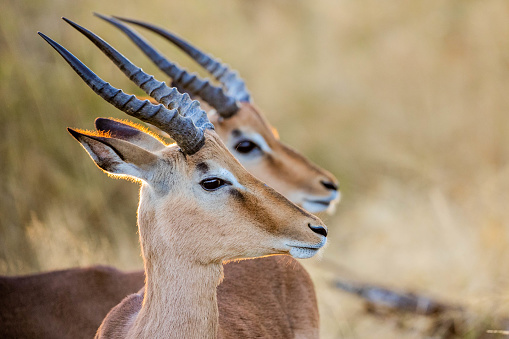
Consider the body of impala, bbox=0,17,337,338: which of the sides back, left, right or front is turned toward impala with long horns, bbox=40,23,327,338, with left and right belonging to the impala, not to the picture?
right

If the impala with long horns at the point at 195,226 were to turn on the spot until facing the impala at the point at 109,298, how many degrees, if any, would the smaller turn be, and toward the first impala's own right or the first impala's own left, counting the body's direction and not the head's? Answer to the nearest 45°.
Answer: approximately 90° to the first impala's own left

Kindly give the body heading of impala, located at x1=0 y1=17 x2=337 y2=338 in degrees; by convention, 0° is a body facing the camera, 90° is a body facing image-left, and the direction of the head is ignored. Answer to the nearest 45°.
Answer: approximately 270°

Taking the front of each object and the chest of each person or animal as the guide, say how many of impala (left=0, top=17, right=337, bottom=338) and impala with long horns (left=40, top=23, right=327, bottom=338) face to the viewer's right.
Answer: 2

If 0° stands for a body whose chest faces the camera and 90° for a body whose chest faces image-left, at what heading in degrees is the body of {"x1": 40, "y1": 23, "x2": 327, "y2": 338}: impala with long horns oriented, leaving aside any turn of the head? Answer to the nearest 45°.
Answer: approximately 270°

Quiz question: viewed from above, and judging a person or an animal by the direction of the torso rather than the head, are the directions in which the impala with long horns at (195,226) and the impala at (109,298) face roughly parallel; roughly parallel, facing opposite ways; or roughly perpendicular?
roughly parallel
